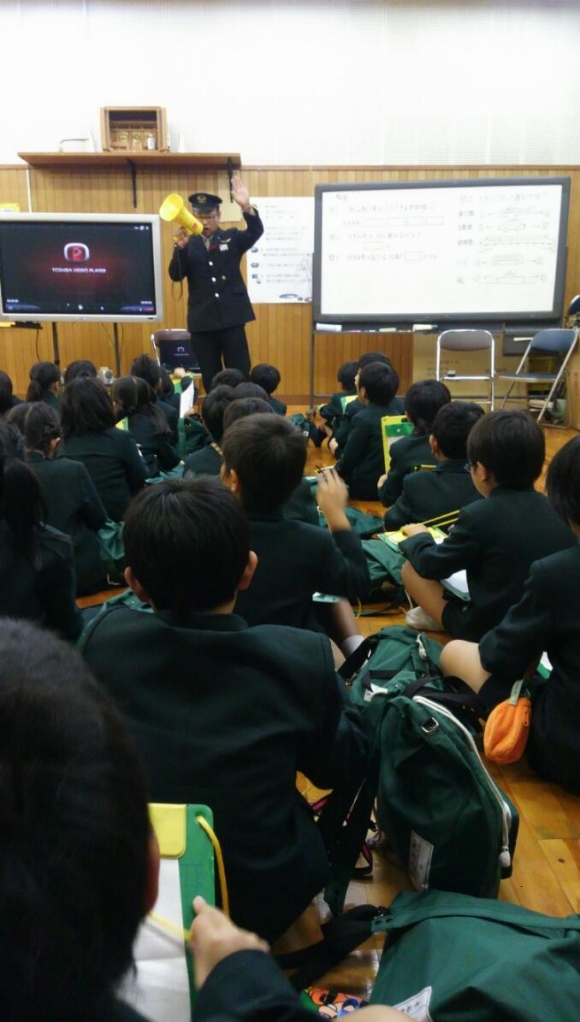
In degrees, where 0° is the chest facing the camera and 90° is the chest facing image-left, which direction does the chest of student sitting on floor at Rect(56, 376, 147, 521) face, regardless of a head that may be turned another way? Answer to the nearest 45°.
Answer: approximately 180°

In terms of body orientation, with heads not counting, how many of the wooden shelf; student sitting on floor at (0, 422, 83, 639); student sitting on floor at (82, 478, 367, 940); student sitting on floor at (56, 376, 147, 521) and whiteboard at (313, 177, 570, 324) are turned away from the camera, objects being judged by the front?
3

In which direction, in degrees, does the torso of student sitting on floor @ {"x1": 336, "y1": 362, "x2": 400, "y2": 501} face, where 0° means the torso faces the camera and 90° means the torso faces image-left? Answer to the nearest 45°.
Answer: approximately 135°

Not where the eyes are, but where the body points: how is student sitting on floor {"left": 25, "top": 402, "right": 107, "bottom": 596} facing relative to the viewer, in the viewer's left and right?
facing away from the viewer and to the right of the viewer

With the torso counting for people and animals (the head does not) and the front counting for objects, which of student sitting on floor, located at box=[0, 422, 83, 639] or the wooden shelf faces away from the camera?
the student sitting on floor

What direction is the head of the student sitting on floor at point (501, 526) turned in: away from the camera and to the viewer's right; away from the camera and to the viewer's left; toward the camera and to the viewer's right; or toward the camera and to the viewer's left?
away from the camera and to the viewer's left

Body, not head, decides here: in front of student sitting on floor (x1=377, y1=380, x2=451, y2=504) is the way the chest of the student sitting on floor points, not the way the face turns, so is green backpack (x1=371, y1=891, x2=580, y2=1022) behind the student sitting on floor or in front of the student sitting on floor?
behind

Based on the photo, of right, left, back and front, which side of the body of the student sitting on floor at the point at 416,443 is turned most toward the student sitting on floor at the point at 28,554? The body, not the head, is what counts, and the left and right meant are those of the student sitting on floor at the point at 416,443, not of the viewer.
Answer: left

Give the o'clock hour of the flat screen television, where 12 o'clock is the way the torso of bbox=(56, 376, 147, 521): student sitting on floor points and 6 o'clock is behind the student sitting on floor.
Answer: The flat screen television is roughly at 12 o'clock from the student sitting on floor.

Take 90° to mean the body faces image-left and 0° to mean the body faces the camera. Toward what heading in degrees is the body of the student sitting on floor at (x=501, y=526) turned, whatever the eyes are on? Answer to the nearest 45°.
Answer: approximately 135°
